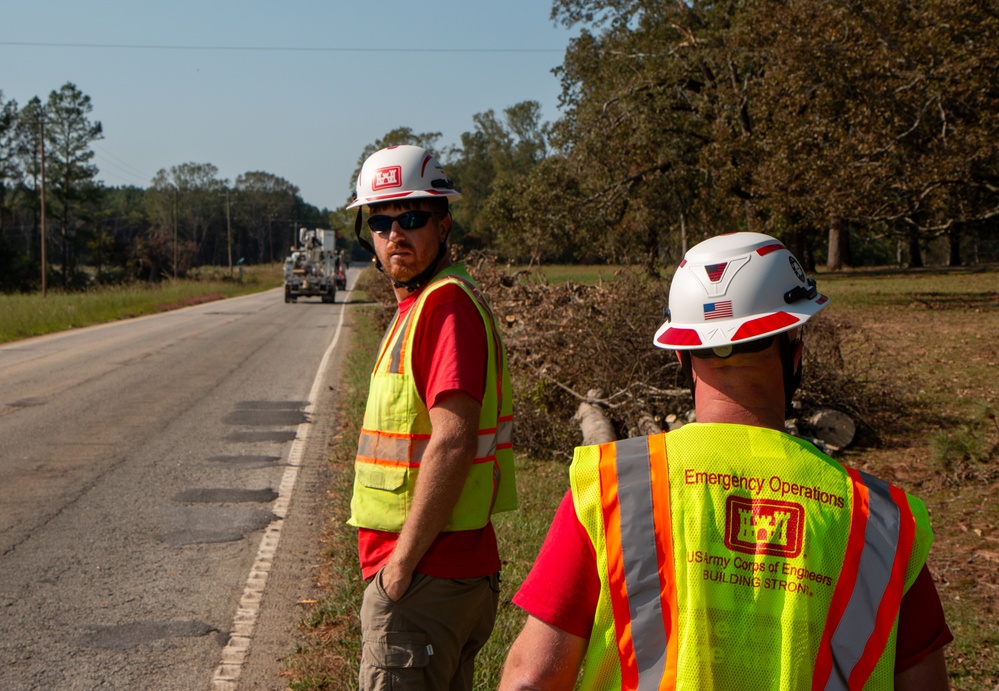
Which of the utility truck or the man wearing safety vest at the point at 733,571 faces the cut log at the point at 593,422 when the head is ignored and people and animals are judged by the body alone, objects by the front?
the man wearing safety vest

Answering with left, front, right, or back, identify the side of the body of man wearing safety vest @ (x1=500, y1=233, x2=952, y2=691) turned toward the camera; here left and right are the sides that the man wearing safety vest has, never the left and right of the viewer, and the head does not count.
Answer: back

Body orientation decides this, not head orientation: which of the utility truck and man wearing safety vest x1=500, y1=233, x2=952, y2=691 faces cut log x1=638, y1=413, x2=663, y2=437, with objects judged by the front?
the man wearing safety vest

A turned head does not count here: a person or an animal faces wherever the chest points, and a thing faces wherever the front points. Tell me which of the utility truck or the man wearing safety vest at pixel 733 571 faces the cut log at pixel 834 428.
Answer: the man wearing safety vest

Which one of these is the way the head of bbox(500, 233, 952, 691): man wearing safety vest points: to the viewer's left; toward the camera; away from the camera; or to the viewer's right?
away from the camera
